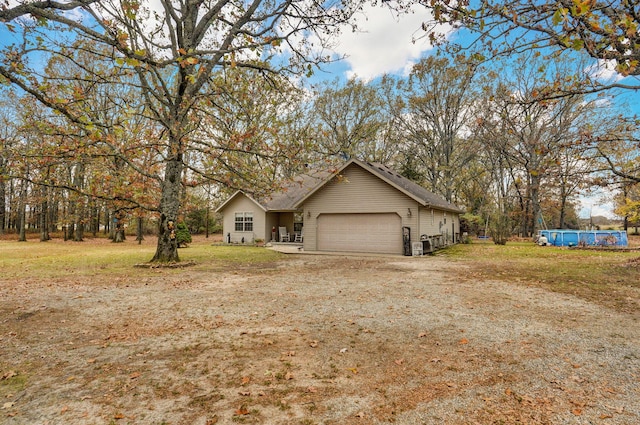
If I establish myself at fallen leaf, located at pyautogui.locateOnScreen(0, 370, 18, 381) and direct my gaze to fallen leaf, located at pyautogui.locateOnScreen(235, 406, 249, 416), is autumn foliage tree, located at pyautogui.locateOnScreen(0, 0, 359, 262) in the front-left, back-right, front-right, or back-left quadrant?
back-left

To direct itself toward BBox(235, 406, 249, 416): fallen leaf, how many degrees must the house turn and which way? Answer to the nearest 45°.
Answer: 0° — it already faces it

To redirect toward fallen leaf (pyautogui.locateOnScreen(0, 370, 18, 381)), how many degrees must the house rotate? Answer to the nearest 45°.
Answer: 0° — it already faces it

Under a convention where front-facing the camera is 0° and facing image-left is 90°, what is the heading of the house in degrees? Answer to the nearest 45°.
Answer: approximately 0°

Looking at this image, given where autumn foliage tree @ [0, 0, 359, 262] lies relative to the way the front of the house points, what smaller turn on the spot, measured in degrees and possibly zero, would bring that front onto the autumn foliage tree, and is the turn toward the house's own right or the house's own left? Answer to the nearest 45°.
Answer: approximately 45° to the house's own right
